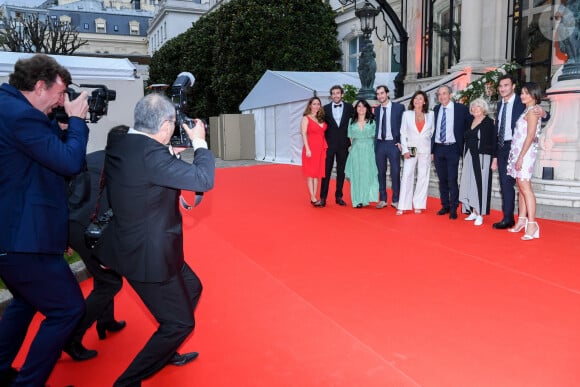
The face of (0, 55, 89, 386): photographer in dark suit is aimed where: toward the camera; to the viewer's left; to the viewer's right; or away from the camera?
to the viewer's right

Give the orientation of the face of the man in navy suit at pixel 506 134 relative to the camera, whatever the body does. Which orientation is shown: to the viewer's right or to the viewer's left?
to the viewer's left

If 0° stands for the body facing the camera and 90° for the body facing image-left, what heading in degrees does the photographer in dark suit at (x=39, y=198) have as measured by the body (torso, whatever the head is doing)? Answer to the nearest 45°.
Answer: approximately 270°

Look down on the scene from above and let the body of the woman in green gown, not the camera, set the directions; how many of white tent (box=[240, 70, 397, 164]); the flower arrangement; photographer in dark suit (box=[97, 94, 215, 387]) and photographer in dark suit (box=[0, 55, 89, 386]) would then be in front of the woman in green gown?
2

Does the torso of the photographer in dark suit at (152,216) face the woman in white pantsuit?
yes

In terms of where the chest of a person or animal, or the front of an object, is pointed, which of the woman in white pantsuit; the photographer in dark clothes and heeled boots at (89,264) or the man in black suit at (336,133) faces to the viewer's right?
the photographer in dark clothes and heeled boots

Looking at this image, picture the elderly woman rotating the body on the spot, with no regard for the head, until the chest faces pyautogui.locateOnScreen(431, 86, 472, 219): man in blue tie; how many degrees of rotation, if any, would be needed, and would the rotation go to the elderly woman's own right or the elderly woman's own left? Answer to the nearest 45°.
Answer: approximately 90° to the elderly woman's own right

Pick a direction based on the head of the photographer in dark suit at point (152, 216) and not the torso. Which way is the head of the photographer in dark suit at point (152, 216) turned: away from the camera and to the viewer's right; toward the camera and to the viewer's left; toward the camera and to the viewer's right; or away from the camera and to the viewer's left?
away from the camera and to the viewer's right

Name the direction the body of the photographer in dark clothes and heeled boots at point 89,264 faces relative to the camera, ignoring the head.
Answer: to the viewer's right

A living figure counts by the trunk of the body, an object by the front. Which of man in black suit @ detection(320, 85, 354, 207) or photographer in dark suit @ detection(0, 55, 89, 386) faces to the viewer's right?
the photographer in dark suit
